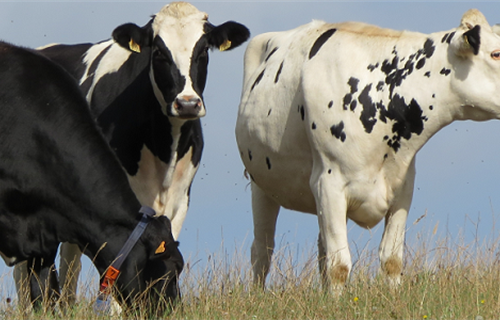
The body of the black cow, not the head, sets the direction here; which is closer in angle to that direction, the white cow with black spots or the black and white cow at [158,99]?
the white cow with black spots

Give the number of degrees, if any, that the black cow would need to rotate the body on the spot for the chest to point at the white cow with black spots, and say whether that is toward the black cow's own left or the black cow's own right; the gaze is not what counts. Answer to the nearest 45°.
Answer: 0° — it already faces it

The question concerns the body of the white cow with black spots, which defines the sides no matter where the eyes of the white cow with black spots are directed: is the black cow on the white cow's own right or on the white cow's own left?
on the white cow's own right

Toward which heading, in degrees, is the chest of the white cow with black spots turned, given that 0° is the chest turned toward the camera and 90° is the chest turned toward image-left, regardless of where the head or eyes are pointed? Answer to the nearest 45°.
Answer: approximately 315°

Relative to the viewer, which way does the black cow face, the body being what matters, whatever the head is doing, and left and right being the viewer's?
facing to the right of the viewer
